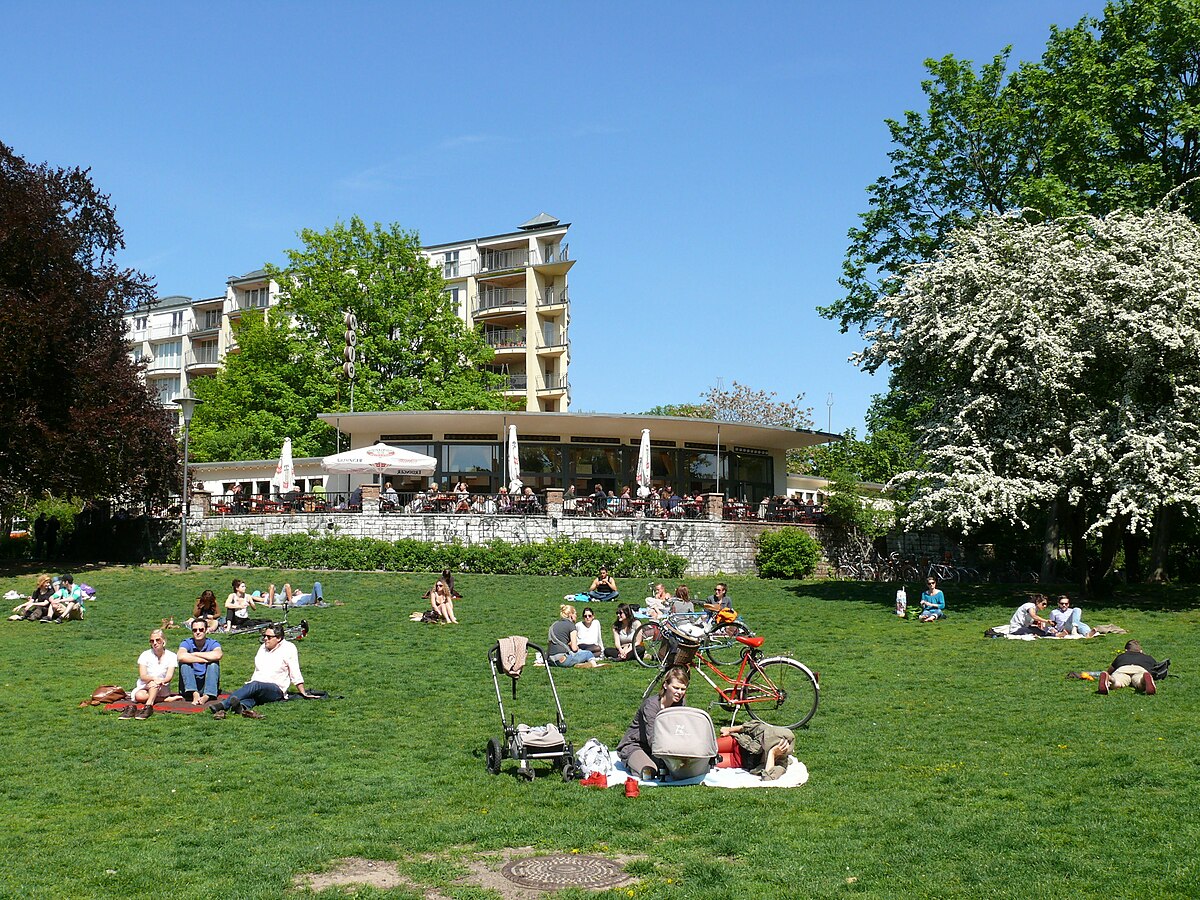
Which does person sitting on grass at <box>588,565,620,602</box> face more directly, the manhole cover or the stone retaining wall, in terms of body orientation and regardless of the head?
the manhole cover

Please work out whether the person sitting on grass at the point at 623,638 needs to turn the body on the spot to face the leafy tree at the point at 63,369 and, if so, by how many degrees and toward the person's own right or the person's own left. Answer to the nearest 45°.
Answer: approximately 90° to the person's own right

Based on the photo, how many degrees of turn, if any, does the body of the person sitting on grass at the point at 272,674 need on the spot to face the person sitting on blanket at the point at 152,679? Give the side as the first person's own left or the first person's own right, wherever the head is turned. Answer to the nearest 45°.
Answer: approximately 45° to the first person's own right

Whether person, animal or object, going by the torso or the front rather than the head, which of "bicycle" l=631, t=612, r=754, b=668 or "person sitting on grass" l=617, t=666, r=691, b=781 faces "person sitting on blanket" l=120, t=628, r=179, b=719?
the bicycle

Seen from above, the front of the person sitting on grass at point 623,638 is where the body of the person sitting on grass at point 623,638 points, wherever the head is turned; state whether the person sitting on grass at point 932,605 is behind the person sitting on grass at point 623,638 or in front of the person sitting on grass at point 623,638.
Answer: behind

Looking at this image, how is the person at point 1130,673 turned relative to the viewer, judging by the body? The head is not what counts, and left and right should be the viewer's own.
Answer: facing away from the viewer

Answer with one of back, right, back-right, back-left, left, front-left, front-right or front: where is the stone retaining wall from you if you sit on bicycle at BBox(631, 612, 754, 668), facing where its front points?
right

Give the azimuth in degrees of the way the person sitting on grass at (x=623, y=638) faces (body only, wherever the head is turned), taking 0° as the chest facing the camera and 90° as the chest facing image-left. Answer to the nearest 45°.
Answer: approximately 45°

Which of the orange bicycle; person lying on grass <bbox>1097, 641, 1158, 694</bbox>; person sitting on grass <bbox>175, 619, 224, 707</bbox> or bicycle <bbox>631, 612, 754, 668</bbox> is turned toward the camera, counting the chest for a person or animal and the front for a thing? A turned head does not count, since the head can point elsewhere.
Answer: person sitting on grass <bbox>175, 619, 224, 707</bbox>

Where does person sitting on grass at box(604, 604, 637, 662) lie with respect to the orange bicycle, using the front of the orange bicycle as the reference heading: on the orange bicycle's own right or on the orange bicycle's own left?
on the orange bicycle's own right

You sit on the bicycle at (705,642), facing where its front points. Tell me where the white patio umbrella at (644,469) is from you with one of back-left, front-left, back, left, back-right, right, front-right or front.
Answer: right

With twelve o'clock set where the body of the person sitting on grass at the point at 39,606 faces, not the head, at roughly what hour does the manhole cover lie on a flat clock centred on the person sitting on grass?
The manhole cover is roughly at 10 o'clock from the person sitting on grass.

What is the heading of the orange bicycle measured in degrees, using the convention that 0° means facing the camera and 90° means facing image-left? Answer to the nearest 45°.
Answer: approximately 90°
